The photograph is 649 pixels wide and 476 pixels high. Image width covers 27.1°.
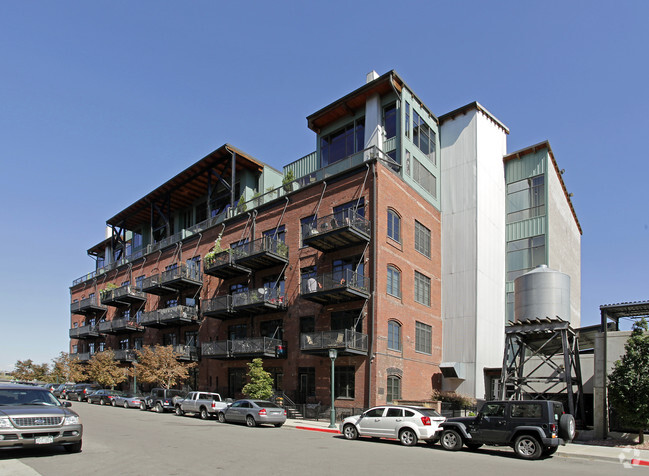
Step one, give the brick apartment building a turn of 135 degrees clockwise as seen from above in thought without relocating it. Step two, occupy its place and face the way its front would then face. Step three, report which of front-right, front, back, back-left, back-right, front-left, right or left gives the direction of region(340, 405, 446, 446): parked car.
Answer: back

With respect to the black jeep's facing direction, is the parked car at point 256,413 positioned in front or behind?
in front

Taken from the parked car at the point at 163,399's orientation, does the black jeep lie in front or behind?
behind

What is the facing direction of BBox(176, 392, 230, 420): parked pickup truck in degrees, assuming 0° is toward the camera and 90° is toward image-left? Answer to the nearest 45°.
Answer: approximately 135°

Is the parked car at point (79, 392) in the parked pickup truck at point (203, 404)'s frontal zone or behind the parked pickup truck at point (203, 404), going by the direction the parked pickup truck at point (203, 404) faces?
frontal zone

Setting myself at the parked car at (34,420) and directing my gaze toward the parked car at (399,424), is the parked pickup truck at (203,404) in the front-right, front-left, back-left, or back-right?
front-left

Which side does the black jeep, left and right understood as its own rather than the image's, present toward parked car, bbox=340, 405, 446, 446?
front

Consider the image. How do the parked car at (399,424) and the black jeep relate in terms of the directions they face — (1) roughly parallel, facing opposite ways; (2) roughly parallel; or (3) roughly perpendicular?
roughly parallel

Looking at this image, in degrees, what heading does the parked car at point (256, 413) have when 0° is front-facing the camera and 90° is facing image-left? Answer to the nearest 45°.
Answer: approximately 135°

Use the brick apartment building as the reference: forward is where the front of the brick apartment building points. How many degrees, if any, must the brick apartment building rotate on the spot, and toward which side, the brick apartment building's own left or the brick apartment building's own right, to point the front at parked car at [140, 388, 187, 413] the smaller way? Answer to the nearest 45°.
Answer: approximately 45° to the brick apartment building's own right

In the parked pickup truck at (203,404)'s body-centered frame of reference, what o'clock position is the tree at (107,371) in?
The tree is roughly at 1 o'clock from the parked pickup truck.

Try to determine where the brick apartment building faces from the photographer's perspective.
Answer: facing the viewer and to the left of the viewer

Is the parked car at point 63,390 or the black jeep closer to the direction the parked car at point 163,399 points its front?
the parked car

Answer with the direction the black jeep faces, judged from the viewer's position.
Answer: facing away from the viewer and to the left of the viewer
